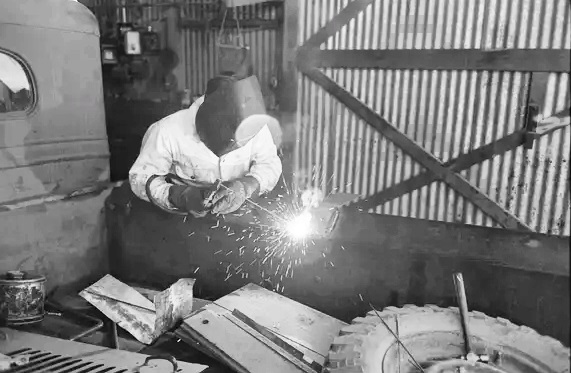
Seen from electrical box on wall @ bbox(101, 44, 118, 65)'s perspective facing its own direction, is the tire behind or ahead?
ahead

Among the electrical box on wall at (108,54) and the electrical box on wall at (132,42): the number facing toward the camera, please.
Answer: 2

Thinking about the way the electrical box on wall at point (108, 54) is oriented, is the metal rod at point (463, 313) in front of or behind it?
in front

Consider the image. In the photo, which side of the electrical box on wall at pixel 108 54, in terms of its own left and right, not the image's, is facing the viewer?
front

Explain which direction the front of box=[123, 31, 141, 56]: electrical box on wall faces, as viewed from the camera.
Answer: facing the viewer

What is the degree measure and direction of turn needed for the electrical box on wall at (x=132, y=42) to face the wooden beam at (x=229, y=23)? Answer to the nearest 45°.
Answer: approximately 90° to its left

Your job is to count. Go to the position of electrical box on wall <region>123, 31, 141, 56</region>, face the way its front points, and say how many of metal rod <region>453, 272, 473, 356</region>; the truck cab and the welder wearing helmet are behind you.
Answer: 0

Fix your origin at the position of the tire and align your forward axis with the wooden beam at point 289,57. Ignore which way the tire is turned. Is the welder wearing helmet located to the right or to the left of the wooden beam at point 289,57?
left

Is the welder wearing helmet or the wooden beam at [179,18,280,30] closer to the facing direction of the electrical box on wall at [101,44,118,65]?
the welder wearing helmet

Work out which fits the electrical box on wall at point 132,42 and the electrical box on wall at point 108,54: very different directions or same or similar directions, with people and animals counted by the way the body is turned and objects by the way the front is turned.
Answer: same or similar directions

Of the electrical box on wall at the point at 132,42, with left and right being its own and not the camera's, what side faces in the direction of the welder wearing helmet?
front
